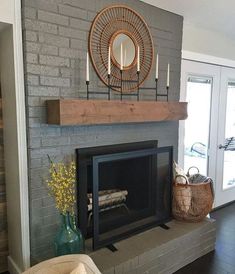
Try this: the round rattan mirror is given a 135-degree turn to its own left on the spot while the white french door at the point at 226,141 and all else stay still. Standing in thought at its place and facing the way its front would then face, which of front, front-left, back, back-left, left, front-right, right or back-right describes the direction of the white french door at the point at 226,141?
front-right

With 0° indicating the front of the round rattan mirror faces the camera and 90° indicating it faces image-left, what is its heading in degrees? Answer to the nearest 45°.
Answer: approximately 315°

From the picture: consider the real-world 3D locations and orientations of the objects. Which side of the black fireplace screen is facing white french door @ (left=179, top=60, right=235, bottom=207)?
left

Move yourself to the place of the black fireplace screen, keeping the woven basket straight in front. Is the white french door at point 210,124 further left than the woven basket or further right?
left

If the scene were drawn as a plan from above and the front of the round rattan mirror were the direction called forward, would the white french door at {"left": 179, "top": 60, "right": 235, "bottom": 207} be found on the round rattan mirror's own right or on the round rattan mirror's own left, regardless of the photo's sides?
on the round rattan mirror's own left

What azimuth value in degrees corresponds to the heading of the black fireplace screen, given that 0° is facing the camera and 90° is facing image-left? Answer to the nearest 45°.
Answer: approximately 315°

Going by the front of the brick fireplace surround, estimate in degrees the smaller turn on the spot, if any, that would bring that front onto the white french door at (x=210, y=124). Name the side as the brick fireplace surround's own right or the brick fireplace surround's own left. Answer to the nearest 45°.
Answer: approximately 90° to the brick fireplace surround's own left
